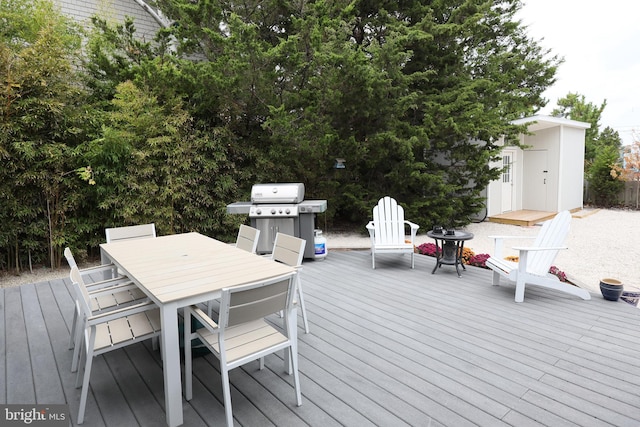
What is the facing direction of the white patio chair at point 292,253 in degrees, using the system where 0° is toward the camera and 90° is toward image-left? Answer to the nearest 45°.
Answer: approximately 45°

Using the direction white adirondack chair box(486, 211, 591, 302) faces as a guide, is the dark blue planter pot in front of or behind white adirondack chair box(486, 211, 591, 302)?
behind

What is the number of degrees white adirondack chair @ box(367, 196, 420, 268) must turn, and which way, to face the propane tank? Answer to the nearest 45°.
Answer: approximately 90° to its right

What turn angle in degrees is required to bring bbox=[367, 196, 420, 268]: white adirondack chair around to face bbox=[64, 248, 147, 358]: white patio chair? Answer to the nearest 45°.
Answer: approximately 45° to its right

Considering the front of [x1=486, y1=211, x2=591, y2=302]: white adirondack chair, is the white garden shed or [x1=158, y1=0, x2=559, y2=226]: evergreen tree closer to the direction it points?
the evergreen tree

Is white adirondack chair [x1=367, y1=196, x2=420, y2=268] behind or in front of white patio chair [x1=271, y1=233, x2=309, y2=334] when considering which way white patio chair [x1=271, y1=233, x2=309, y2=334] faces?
behind

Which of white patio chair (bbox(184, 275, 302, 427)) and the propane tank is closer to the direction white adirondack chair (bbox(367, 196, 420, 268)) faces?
the white patio chair

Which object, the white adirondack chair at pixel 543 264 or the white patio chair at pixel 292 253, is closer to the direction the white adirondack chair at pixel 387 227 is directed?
the white patio chair

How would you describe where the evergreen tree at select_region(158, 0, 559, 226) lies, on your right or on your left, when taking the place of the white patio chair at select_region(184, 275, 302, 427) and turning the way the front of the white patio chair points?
on your right

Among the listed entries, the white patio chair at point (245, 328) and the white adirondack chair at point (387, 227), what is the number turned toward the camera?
1

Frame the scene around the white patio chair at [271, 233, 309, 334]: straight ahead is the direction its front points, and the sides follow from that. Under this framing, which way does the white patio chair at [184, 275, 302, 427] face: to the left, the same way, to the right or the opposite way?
to the right

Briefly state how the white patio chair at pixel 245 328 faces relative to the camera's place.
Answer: facing away from the viewer and to the left of the viewer

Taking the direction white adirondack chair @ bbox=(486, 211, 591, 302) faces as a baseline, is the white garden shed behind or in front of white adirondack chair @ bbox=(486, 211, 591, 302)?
behind
